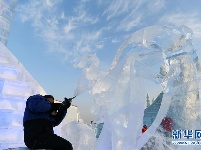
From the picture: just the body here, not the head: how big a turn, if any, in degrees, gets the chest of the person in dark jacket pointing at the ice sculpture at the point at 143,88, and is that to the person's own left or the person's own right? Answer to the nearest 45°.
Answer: approximately 45° to the person's own left

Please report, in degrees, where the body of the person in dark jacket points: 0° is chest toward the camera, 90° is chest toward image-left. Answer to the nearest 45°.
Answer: approximately 270°
